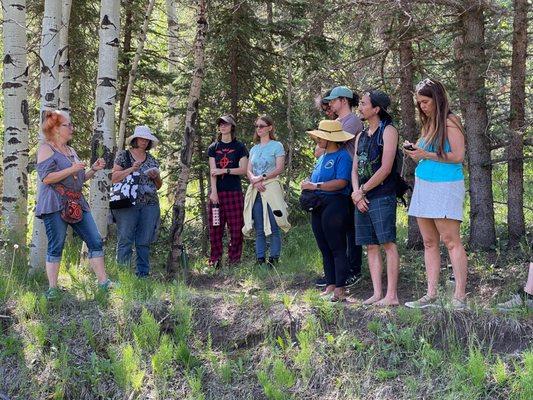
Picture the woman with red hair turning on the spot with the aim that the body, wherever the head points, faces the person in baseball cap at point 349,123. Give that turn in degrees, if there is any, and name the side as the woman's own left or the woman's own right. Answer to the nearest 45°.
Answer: approximately 45° to the woman's own left

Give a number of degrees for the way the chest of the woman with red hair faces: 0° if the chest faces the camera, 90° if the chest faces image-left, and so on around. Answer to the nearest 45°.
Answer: approximately 315°

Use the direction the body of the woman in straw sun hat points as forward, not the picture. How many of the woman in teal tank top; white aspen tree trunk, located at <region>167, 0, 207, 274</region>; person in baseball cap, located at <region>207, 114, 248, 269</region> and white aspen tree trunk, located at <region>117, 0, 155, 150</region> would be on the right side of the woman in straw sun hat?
3

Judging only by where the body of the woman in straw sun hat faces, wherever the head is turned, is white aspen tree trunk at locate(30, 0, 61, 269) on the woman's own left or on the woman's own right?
on the woman's own right

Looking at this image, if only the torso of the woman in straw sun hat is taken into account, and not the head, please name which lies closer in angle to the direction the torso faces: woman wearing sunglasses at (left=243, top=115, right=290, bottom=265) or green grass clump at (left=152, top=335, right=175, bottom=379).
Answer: the green grass clump

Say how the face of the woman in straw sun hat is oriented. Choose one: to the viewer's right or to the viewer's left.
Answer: to the viewer's left

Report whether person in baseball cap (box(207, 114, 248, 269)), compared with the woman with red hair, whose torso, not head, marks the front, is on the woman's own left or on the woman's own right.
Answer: on the woman's own left

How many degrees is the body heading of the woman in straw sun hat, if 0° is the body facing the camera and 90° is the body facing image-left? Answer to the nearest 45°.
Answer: approximately 45°

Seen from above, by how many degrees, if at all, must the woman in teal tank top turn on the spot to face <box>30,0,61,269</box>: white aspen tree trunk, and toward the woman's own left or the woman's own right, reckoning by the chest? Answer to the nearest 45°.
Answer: approximately 45° to the woman's own right

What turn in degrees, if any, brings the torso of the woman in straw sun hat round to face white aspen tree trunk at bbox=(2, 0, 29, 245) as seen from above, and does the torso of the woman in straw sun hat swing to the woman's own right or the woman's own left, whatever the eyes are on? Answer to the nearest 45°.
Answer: approximately 45° to the woman's own right
